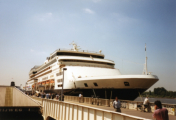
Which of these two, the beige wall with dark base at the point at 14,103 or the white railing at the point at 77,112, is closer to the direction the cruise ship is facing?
the white railing

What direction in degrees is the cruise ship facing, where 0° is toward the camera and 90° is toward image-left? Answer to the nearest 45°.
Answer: approximately 315°

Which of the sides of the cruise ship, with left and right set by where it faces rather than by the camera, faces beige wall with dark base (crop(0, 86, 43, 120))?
right

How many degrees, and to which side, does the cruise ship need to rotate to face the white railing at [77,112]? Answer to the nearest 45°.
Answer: approximately 45° to its right

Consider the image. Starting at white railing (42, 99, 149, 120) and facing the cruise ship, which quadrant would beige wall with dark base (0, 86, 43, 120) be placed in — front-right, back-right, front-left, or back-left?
front-left

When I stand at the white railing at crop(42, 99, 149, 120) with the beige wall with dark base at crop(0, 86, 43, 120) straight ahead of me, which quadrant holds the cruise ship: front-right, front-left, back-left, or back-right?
front-right
